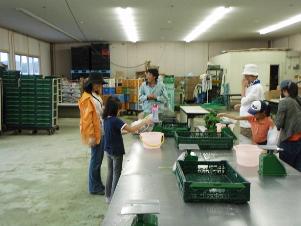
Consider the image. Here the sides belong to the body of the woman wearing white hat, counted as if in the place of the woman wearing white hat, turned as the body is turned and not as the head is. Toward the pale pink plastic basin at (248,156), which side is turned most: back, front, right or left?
left

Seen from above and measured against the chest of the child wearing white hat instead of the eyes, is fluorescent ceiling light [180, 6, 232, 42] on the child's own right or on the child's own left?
on the child's own right

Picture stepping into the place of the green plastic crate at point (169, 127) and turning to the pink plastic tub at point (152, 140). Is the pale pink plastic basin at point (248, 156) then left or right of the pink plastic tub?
left

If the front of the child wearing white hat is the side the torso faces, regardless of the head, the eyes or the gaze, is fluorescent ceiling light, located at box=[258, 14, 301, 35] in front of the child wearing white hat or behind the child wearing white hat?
behind

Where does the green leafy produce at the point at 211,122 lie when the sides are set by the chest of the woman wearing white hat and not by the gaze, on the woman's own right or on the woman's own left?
on the woman's own left

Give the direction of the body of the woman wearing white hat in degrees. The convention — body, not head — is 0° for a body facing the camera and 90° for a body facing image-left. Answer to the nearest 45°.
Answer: approximately 90°

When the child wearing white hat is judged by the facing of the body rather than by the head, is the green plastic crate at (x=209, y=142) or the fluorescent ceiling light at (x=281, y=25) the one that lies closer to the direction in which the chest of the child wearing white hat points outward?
the green plastic crate

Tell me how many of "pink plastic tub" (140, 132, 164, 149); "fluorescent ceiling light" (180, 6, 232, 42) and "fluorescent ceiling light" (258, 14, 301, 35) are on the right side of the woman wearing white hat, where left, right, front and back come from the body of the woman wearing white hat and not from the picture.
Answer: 2

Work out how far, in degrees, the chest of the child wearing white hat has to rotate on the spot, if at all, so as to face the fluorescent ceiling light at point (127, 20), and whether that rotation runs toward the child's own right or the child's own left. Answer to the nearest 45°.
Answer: approximately 90° to the child's own right

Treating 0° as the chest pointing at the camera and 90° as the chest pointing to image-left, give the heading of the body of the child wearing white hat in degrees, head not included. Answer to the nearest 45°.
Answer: approximately 45°

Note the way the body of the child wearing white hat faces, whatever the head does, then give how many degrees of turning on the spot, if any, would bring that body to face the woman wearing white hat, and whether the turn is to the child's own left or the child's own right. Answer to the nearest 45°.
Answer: approximately 135° to the child's own right
